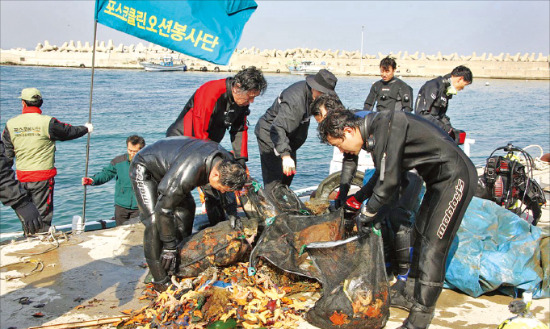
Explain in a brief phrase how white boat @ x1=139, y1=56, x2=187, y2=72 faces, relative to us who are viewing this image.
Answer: facing to the left of the viewer

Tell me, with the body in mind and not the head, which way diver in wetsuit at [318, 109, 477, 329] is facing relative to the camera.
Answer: to the viewer's left

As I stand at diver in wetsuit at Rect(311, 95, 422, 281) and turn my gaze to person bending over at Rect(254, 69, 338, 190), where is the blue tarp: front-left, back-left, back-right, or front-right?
back-right

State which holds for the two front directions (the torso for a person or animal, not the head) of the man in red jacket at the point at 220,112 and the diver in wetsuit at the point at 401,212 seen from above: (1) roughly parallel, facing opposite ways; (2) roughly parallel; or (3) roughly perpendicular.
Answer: roughly perpendicular

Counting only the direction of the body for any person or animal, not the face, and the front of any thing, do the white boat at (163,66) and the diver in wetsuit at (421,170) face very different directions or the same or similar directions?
same or similar directions

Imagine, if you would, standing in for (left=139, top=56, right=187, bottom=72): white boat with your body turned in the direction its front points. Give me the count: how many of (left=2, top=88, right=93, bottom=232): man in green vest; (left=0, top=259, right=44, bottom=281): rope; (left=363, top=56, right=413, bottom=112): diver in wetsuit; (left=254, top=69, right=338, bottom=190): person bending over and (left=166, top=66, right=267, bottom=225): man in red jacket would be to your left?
5

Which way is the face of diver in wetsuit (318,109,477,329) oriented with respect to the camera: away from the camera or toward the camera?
toward the camera
